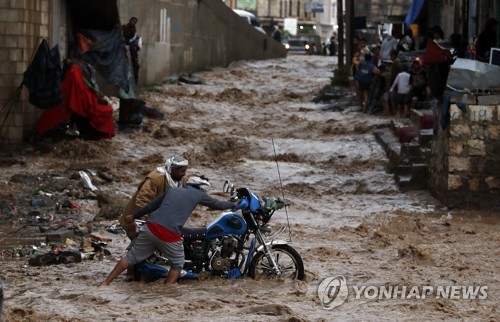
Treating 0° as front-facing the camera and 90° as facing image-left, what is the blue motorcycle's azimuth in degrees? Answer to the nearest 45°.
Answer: approximately 270°

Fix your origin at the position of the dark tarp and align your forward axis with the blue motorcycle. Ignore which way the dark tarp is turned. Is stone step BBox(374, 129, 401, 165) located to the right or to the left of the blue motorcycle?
left

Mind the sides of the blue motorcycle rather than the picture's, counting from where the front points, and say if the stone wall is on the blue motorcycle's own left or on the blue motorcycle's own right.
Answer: on the blue motorcycle's own left

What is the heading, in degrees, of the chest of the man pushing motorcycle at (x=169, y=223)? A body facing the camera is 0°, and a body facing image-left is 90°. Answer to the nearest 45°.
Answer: approximately 225°

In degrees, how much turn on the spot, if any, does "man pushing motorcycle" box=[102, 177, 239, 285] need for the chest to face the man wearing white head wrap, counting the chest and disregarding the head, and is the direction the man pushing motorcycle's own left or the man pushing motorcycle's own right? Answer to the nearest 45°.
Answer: approximately 45° to the man pushing motorcycle's own left

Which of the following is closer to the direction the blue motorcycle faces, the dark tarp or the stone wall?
the stone wall

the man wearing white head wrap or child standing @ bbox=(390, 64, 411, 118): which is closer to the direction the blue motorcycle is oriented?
the child standing

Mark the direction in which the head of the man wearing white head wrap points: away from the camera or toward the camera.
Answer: toward the camera
